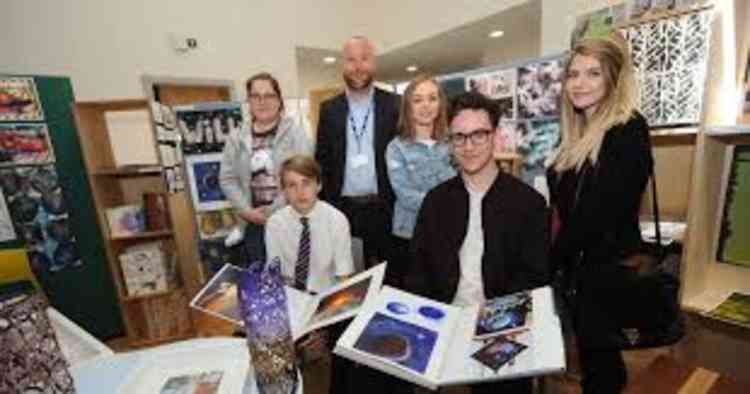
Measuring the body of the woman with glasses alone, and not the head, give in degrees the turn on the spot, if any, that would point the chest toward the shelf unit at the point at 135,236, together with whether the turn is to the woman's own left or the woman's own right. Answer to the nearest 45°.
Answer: approximately 135° to the woman's own right

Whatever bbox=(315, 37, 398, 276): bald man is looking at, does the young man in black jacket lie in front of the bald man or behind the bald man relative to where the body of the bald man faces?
in front

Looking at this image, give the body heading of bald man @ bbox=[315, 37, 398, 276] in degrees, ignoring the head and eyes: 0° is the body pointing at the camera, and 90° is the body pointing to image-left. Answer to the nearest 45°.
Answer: approximately 0°

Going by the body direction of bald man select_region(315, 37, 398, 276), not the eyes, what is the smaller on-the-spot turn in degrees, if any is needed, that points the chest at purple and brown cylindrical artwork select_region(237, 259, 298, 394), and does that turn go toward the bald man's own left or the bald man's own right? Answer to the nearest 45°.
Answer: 0° — they already face it
